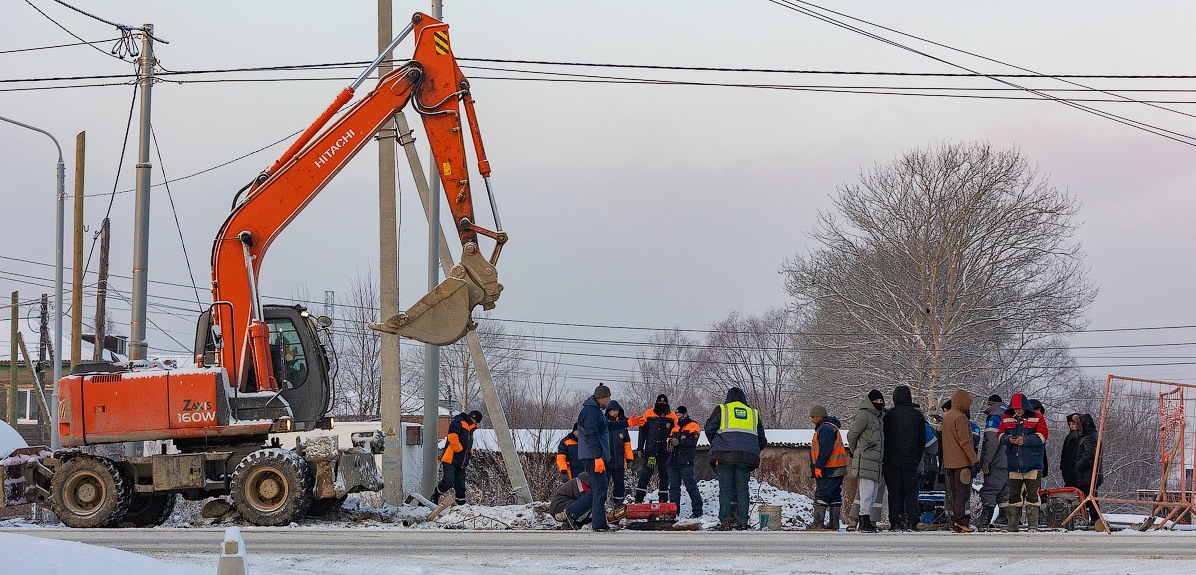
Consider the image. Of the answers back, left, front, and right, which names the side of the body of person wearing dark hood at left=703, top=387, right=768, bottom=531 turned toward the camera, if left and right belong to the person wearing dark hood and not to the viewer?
back

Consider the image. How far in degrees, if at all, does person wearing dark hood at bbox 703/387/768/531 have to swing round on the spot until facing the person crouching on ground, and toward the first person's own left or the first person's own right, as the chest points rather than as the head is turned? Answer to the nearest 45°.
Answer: approximately 135° to the first person's own left

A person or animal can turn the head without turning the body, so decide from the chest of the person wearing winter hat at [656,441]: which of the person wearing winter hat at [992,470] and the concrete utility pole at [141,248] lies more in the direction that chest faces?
the person wearing winter hat

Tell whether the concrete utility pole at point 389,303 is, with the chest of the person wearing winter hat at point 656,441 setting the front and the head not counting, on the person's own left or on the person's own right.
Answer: on the person's own right

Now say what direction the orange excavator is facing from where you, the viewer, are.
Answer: facing to the right of the viewer

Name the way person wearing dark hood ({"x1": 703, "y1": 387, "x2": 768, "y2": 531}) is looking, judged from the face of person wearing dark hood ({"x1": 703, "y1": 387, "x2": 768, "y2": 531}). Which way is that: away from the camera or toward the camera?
away from the camera

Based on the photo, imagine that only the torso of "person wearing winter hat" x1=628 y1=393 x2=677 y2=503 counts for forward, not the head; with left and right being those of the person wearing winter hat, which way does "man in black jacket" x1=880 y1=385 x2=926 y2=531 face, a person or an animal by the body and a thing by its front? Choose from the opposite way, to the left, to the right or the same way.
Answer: the opposite way

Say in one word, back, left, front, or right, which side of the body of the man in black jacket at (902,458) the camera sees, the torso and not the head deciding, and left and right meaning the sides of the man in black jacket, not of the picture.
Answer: back
